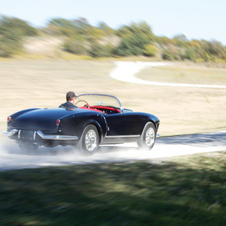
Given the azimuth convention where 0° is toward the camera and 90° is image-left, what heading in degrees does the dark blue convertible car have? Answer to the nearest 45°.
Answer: approximately 225°

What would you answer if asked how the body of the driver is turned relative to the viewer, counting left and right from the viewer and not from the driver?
facing away from the viewer and to the right of the viewer
